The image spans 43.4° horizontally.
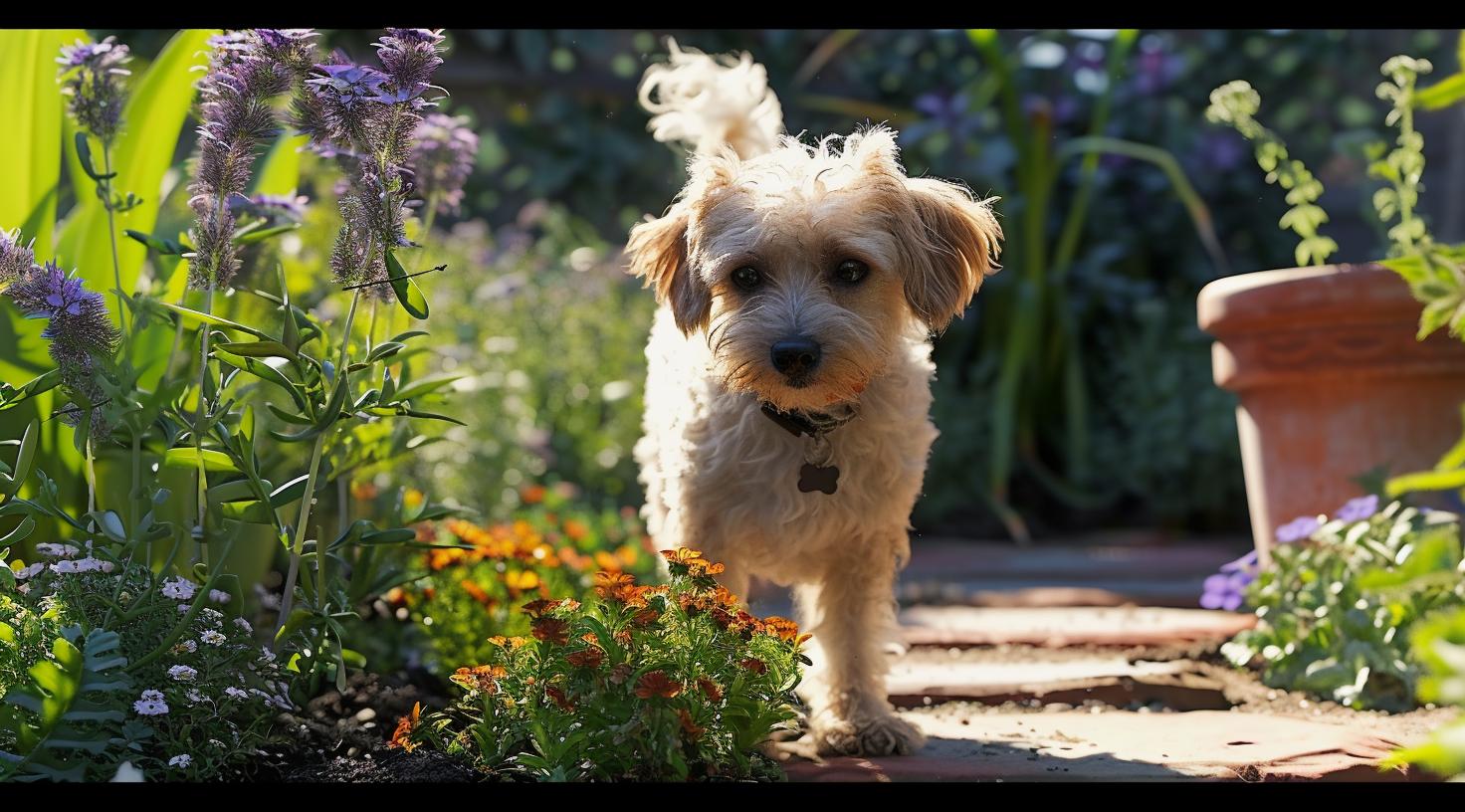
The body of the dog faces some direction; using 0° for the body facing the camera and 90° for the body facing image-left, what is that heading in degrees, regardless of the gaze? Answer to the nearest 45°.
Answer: approximately 0°

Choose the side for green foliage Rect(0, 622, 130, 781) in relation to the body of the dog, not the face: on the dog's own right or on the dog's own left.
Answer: on the dog's own right

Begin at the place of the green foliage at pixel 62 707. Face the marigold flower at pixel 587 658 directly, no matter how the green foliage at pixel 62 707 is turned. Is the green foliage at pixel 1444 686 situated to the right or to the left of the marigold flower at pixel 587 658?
right

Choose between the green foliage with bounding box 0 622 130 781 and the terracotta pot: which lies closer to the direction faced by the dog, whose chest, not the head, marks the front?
the green foliage

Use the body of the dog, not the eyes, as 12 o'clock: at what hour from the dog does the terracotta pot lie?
The terracotta pot is roughly at 8 o'clock from the dog.

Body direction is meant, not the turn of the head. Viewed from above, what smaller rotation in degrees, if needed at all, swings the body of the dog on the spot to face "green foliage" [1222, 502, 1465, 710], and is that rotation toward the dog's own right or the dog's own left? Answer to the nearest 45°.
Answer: approximately 90° to the dog's own left

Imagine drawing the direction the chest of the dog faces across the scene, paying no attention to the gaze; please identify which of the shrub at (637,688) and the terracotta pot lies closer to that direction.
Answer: the shrub
